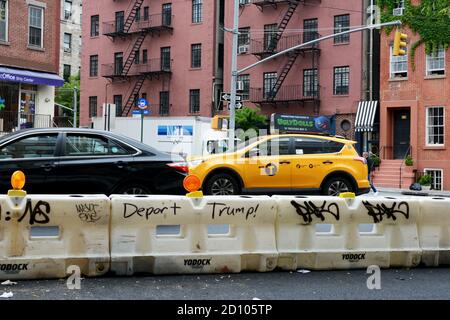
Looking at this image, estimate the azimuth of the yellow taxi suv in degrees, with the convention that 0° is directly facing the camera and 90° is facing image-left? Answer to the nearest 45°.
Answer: approximately 90°

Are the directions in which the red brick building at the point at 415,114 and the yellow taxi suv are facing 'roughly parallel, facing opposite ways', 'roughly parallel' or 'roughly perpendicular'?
roughly perpendicular

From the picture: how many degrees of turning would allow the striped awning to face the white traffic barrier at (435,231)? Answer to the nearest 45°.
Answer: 0° — it already faces it

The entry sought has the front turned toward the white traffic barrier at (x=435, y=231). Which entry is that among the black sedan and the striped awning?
the striped awning

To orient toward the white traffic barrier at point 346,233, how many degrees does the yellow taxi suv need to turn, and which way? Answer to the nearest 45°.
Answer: approximately 90° to its left

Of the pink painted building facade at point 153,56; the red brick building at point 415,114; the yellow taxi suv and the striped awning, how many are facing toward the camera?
3

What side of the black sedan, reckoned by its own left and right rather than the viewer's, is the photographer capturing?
left

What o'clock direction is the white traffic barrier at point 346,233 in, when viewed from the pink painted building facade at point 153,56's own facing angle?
The white traffic barrier is roughly at 12 o'clock from the pink painted building facade.

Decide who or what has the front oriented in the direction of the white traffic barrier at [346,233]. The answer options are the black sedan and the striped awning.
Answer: the striped awning

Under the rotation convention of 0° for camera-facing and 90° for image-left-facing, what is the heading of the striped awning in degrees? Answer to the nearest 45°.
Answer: approximately 0°
